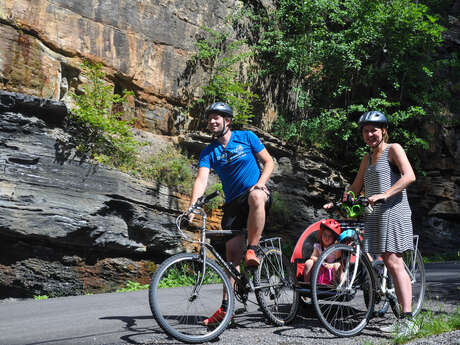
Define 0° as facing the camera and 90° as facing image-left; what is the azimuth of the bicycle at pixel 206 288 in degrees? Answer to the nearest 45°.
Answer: approximately 45°

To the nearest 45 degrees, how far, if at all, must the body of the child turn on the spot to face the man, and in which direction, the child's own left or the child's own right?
0° — they already face them

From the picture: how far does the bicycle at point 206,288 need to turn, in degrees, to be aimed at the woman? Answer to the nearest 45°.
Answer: approximately 135° to its left

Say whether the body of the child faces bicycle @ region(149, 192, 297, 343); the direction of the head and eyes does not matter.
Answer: yes

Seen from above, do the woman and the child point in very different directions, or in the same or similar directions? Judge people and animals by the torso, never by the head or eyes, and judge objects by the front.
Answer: same or similar directions

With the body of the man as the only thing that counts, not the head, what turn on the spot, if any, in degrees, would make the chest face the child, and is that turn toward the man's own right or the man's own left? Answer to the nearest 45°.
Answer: approximately 135° to the man's own left

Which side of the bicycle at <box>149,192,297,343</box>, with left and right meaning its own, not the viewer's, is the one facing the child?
back

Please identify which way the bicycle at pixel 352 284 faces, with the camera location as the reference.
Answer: facing the viewer and to the left of the viewer

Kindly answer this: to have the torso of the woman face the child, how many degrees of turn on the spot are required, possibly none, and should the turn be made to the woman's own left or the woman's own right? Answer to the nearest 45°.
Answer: approximately 90° to the woman's own right

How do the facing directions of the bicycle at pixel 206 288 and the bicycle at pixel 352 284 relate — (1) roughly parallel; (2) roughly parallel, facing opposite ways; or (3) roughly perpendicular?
roughly parallel
